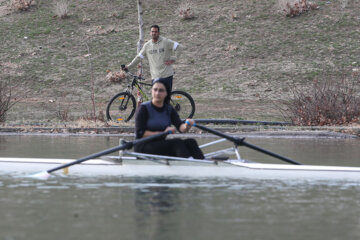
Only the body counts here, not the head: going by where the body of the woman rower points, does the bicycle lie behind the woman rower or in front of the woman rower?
behind

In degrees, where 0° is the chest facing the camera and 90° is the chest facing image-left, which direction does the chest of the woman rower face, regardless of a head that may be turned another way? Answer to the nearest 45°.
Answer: approximately 315°

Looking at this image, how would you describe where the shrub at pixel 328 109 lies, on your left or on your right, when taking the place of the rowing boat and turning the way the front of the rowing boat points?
on your right

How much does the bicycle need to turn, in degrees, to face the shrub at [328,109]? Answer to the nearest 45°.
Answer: approximately 180°

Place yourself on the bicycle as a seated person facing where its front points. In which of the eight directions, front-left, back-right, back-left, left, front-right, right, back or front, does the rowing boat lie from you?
left

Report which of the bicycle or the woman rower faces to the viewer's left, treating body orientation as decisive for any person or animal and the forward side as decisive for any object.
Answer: the bicycle

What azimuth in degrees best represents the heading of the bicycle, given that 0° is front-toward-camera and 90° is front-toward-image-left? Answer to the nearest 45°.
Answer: approximately 90°
